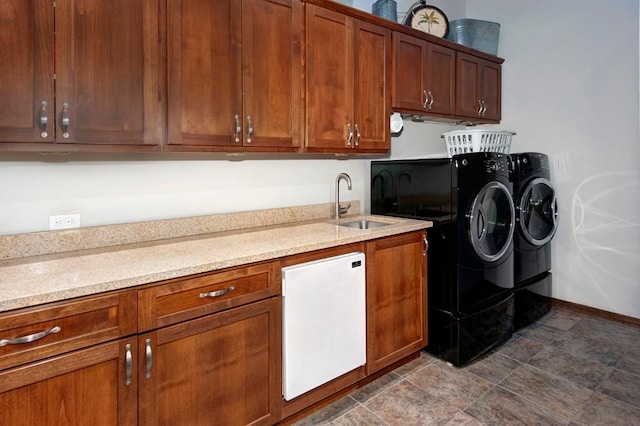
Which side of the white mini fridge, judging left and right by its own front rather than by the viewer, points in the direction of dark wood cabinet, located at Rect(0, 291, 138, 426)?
right

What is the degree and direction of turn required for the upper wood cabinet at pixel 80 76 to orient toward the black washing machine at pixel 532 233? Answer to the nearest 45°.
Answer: approximately 90° to its left

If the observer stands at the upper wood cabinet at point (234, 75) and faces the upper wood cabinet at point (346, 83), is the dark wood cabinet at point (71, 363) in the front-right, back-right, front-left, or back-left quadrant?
back-right
